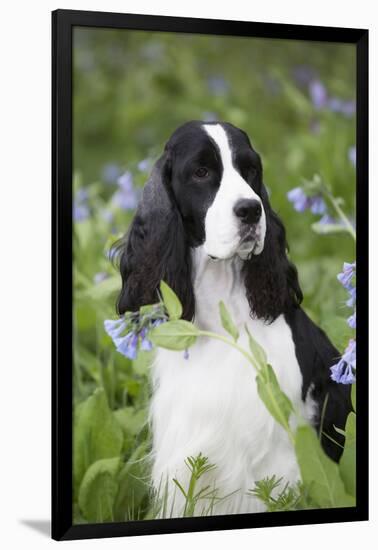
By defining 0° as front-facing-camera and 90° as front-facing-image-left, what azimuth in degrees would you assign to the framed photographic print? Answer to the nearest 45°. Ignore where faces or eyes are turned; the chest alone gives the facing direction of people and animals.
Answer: approximately 315°
